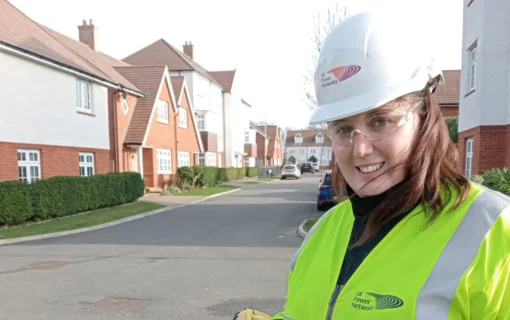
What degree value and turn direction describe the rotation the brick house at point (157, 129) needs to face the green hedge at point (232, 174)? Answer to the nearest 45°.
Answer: approximately 90° to its left

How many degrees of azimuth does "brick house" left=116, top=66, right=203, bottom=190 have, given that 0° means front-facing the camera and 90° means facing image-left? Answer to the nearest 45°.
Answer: approximately 315°

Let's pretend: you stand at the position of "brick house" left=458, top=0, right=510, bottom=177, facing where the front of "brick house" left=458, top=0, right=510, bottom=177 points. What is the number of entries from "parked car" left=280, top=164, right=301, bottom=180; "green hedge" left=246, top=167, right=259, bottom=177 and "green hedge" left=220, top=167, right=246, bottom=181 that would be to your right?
3

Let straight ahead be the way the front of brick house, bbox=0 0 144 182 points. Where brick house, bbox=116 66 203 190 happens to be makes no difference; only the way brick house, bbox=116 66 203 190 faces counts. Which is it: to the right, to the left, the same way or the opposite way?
the same way

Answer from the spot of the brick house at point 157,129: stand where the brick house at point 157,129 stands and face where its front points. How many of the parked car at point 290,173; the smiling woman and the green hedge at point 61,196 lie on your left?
1

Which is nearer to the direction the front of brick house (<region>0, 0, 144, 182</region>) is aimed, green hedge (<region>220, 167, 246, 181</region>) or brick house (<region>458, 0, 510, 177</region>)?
the brick house

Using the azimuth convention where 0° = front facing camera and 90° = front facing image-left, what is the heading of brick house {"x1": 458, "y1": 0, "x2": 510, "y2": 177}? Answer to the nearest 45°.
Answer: approximately 45°

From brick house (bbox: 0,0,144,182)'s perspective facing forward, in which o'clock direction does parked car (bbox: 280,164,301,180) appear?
The parked car is roughly at 9 o'clock from the brick house.

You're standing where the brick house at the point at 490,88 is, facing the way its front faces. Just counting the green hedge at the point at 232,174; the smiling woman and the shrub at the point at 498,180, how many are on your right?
1

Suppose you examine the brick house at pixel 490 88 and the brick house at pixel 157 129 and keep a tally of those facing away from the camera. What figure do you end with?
0

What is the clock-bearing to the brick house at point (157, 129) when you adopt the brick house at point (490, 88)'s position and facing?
the brick house at point (157, 129) is roughly at 2 o'clock from the brick house at point (490, 88).

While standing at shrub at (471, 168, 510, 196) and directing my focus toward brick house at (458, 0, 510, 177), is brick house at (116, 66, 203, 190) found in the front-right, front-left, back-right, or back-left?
front-left

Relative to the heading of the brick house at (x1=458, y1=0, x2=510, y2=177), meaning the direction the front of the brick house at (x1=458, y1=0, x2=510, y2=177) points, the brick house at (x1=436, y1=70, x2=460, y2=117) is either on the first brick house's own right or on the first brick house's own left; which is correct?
on the first brick house's own right

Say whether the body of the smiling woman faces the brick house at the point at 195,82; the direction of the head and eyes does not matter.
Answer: no

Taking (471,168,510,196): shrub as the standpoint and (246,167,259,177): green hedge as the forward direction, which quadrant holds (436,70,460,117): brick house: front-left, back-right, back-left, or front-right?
front-right

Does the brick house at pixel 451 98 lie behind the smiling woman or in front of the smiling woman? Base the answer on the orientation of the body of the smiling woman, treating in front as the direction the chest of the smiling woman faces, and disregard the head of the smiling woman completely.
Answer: behind

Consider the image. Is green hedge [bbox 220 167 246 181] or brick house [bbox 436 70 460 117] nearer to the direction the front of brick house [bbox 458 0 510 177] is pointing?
the green hedge

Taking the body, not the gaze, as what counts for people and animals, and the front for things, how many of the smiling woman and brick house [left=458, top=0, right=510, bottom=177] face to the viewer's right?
0

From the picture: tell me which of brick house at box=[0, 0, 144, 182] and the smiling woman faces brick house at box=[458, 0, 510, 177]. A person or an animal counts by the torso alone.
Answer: brick house at box=[0, 0, 144, 182]

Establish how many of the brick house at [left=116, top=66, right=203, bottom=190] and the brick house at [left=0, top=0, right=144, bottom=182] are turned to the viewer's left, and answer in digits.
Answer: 0
